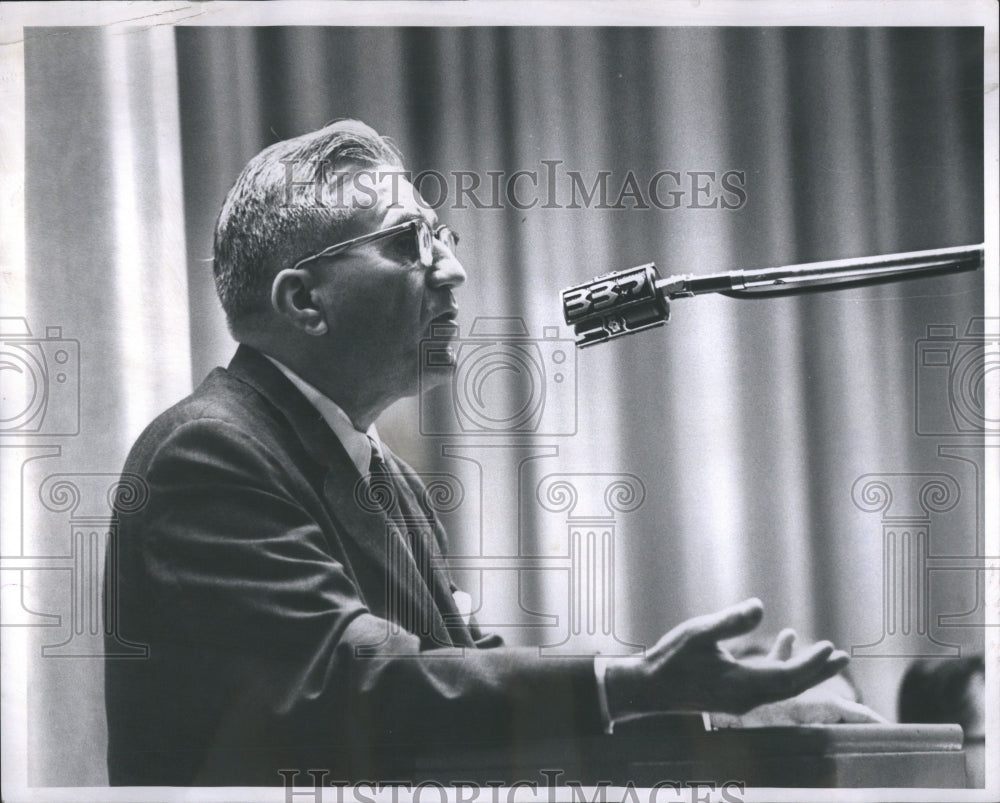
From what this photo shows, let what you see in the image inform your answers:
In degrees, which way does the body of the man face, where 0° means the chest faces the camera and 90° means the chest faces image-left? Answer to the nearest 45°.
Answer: approximately 270°

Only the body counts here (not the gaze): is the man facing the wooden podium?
yes

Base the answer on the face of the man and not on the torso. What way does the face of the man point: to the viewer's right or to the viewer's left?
to the viewer's right
